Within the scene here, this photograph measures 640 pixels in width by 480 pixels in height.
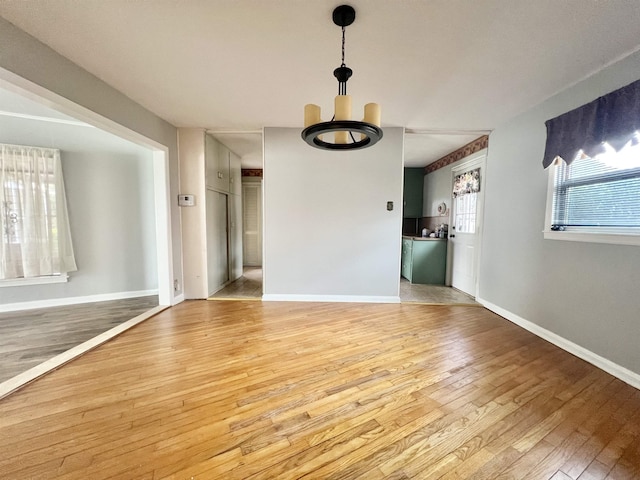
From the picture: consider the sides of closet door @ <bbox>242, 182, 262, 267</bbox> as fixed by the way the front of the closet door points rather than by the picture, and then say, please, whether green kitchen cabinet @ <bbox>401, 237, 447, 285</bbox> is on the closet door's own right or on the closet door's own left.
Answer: on the closet door's own left

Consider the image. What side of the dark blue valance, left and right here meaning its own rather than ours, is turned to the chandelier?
front

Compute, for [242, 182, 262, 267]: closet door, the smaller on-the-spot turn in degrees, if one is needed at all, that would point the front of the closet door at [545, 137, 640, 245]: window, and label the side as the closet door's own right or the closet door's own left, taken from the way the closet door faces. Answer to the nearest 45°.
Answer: approximately 45° to the closet door's own left

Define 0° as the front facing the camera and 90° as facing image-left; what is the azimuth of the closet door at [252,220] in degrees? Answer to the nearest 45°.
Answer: approximately 0°

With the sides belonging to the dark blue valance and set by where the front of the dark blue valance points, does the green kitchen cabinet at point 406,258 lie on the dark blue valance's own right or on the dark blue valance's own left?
on the dark blue valance's own right

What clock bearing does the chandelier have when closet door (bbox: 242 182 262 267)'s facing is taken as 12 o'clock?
The chandelier is roughly at 12 o'clock from the closet door.

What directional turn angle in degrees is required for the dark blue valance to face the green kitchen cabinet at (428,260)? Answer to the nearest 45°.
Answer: approximately 90° to its right
